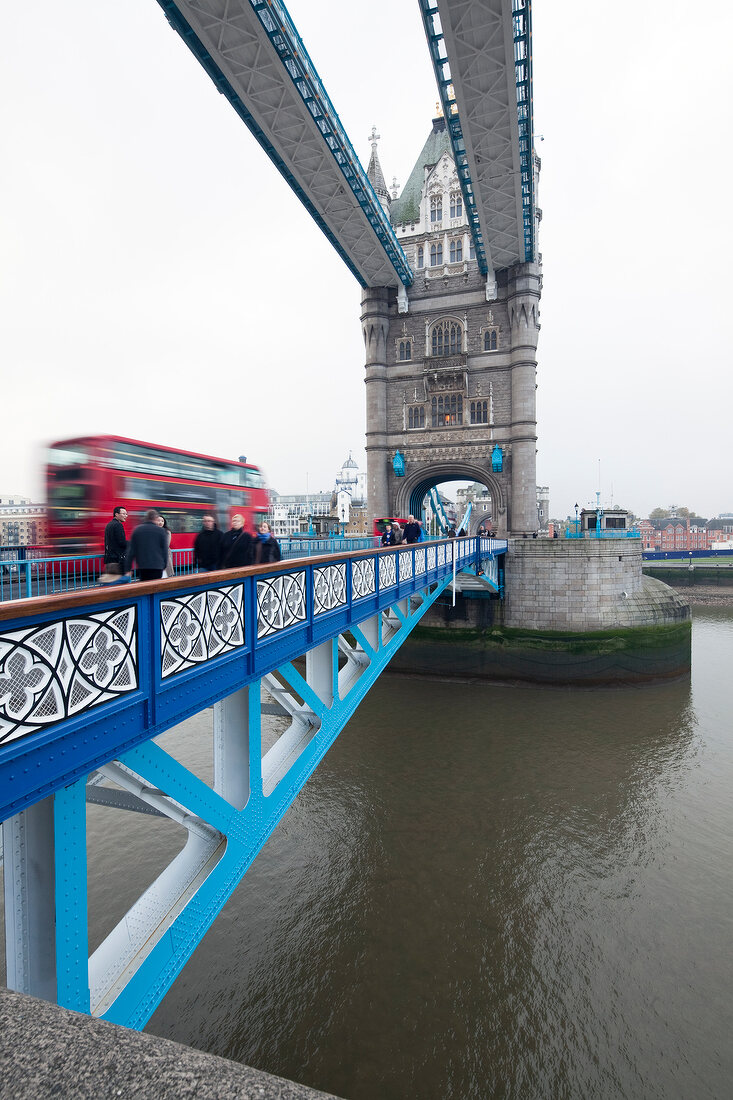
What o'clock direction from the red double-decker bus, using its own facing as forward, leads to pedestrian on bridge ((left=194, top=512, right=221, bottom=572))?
The pedestrian on bridge is roughly at 4 o'clock from the red double-decker bus.

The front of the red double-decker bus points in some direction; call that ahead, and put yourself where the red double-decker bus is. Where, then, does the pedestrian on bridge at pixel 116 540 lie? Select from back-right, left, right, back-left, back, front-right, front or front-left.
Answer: back-right

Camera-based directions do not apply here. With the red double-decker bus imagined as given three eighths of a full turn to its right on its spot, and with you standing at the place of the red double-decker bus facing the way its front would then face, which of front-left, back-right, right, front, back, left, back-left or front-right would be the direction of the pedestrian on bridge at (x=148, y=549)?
front

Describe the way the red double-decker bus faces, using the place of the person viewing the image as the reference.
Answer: facing away from the viewer and to the right of the viewer
